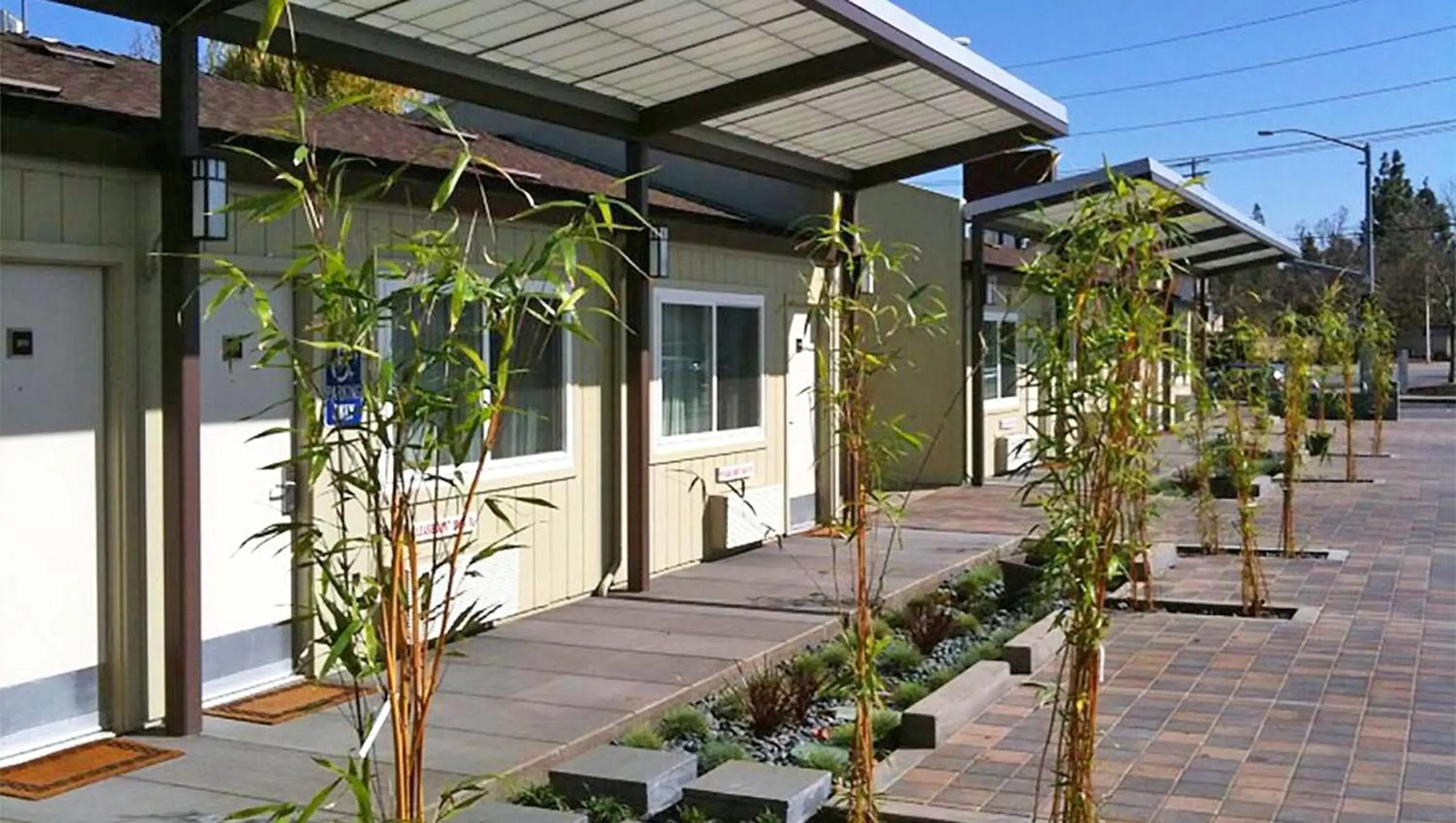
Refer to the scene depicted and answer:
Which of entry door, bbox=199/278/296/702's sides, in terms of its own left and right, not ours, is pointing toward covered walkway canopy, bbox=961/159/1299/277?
left

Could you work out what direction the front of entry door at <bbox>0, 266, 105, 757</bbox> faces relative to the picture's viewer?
facing the viewer and to the right of the viewer

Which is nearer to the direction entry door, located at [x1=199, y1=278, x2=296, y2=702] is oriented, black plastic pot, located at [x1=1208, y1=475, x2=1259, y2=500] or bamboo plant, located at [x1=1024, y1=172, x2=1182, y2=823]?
the bamboo plant

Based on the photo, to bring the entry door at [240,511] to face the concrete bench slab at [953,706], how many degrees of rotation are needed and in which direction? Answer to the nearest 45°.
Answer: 0° — it already faces it

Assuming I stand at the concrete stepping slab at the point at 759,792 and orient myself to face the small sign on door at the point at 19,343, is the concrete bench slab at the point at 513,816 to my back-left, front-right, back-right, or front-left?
front-left

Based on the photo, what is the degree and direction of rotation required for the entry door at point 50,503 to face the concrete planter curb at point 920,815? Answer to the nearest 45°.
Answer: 0° — it already faces it

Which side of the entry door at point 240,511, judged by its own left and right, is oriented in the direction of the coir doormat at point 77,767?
right

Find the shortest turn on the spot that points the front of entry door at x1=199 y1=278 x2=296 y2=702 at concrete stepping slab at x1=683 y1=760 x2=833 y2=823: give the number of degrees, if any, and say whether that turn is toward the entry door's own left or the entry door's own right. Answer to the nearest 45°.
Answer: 0° — it already faces it

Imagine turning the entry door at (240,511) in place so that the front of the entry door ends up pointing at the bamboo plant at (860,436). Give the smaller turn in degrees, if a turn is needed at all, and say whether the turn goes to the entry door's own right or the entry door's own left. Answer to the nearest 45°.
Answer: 0° — it already faces it

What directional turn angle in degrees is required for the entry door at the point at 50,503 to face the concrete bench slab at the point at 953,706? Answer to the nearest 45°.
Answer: approximately 45° to its left

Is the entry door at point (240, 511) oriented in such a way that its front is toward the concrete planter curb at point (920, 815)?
yes

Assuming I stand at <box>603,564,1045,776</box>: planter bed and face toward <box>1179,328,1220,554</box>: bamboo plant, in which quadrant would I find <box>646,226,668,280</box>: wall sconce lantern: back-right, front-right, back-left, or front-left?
front-left

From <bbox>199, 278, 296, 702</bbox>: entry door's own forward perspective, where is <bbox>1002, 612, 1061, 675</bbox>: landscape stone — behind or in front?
in front
